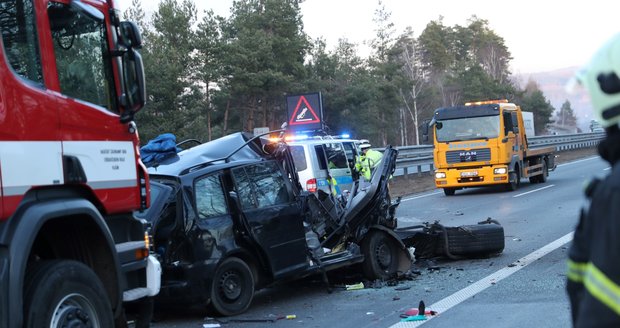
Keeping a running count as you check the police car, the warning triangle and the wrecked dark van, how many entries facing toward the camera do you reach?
1

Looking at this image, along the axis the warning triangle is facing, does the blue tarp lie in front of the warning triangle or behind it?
in front

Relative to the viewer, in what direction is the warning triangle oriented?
toward the camera

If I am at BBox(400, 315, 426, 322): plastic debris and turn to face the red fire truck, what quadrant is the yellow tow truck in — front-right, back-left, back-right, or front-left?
back-right

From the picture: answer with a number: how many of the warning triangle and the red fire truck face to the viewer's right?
1

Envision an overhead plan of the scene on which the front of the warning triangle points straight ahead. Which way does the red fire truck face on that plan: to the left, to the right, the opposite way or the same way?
to the left

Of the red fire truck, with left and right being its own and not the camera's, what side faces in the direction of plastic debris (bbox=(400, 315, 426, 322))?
front

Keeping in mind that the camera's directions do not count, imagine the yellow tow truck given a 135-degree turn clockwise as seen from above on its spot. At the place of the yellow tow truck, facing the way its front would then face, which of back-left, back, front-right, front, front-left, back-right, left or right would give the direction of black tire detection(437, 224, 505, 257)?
back

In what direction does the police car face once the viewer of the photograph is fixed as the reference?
facing away from the viewer and to the right of the viewer

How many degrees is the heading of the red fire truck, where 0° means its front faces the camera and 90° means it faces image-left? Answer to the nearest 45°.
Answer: approximately 270°

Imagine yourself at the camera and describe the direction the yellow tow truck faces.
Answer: facing the viewer and to the left of the viewer

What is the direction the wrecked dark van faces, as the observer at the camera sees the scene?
facing away from the viewer and to the right of the viewer

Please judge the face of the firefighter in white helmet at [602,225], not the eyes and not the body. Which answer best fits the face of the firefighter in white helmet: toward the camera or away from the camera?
away from the camera

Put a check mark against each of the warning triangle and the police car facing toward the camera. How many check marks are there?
1

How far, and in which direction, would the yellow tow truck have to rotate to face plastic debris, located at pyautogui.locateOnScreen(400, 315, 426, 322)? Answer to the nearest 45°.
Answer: approximately 45° to its left

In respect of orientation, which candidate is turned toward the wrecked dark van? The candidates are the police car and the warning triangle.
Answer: the warning triangle
